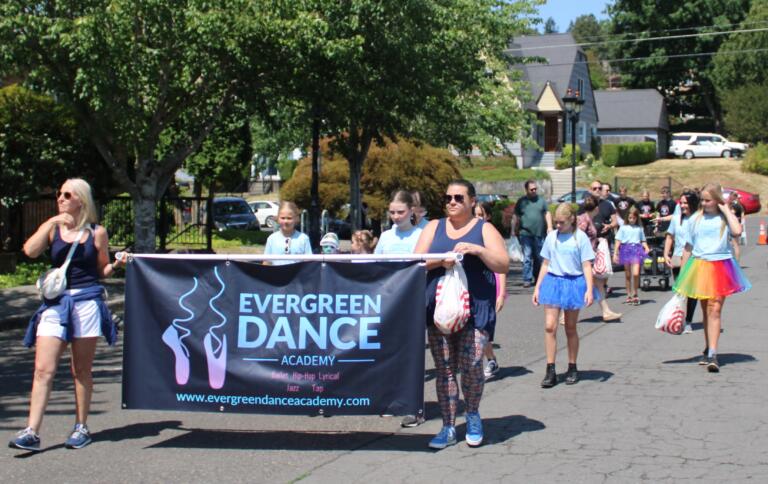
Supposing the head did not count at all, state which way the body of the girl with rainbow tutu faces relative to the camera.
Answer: toward the camera

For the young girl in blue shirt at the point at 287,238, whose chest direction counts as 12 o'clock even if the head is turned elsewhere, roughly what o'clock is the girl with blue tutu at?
The girl with blue tutu is roughly at 9 o'clock from the young girl in blue shirt.

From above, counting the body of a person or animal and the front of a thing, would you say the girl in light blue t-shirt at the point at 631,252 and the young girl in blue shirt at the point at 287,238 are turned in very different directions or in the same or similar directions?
same or similar directions

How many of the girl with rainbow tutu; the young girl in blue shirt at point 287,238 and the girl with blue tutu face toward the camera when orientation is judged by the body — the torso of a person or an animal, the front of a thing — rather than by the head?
3

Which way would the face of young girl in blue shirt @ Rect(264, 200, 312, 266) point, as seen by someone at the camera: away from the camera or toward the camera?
toward the camera

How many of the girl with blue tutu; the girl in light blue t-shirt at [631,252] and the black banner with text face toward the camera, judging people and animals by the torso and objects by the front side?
3

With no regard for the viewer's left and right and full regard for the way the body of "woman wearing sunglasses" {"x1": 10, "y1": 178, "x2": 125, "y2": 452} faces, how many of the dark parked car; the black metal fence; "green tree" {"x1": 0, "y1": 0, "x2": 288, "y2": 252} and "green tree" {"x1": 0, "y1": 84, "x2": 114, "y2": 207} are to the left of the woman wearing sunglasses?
0

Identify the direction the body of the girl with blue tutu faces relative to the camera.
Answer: toward the camera

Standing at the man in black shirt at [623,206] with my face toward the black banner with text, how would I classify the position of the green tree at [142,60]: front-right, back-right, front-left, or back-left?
front-right

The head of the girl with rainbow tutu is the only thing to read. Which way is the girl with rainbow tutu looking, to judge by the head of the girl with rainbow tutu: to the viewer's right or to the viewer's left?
to the viewer's left

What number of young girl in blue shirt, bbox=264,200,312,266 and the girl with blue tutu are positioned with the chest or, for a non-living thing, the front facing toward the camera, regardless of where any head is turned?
2

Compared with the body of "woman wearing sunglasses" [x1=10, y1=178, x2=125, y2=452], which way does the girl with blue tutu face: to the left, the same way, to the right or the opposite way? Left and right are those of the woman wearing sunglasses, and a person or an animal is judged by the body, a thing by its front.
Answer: the same way

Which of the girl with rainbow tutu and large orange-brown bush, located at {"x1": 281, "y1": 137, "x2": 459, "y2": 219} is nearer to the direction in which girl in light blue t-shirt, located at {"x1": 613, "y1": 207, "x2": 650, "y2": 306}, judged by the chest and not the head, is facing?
the girl with rainbow tutu

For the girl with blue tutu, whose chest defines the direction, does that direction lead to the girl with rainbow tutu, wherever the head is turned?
no

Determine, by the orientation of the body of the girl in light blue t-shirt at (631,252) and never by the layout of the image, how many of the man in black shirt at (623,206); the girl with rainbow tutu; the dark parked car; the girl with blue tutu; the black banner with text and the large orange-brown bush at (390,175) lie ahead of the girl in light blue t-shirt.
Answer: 3

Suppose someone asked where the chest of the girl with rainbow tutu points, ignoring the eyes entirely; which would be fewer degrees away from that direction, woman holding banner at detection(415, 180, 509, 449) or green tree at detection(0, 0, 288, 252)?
the woman holding banner

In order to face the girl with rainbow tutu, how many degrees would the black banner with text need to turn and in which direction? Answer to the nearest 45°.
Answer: approximately 135° to its left

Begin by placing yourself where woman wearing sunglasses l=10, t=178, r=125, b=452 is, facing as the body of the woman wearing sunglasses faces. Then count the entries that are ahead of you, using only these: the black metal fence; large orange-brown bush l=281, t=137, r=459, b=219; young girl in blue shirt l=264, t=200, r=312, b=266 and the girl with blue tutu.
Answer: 0
